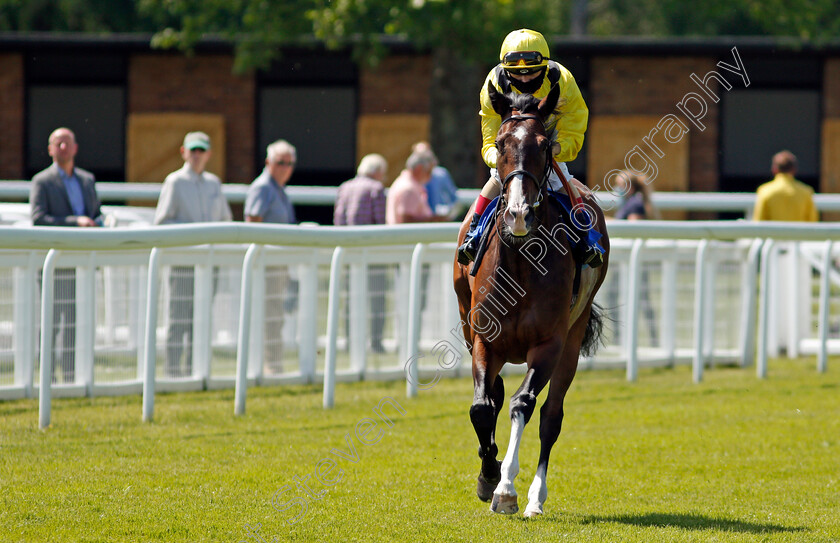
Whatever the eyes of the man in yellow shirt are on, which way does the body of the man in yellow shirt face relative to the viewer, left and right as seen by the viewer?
facing away from the viewer

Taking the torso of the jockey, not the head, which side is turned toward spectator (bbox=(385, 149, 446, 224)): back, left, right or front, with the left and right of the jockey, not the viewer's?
back

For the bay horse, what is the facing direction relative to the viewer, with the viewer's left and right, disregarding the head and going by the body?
facing the viewer

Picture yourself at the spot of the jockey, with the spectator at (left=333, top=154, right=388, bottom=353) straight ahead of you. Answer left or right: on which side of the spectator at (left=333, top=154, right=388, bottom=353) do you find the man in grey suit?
left

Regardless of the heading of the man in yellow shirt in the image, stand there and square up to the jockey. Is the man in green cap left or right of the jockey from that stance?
right

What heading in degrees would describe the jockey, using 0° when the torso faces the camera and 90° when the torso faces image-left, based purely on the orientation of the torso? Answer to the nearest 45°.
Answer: approximately 0°

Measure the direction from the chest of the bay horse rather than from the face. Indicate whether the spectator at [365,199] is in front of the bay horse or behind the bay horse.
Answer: behind

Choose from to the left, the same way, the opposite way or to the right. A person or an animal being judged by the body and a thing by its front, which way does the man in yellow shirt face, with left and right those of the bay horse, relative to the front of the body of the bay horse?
the opposite way

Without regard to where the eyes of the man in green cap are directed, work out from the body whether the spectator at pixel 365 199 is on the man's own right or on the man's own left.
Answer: on the man's own left

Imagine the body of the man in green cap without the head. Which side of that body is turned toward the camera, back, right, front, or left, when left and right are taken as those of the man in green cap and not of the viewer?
front

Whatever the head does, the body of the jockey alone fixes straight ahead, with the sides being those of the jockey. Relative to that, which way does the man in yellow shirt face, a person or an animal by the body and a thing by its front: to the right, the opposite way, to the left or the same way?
the opposite way

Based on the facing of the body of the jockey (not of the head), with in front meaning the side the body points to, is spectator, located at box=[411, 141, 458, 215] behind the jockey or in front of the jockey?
behind
